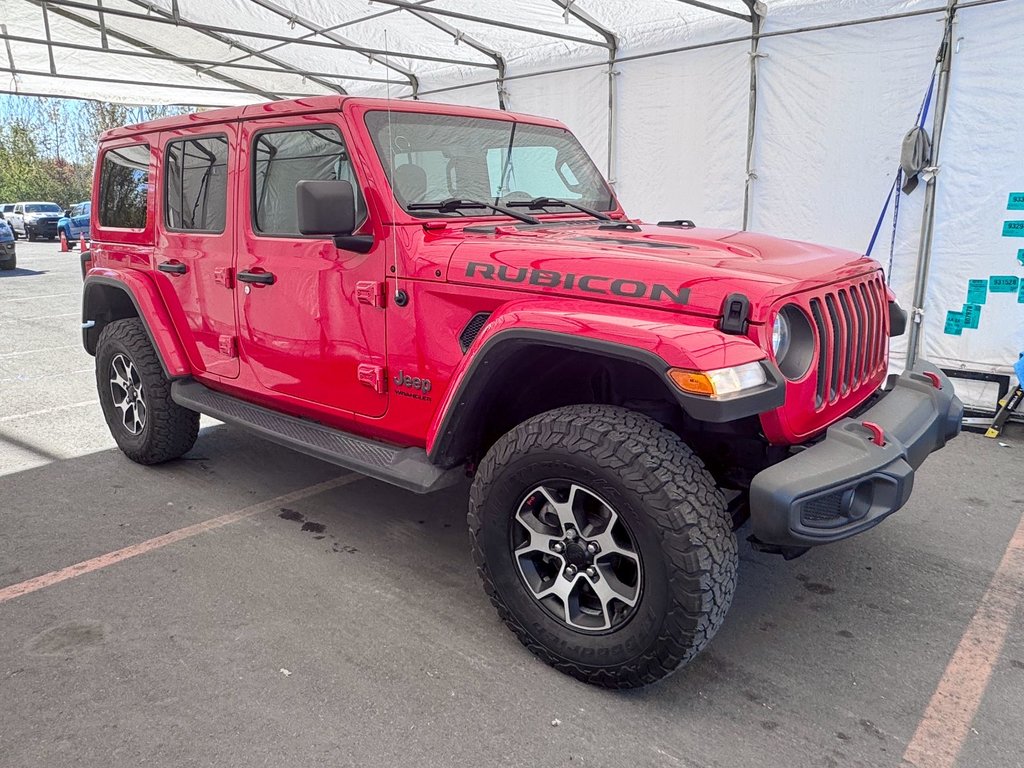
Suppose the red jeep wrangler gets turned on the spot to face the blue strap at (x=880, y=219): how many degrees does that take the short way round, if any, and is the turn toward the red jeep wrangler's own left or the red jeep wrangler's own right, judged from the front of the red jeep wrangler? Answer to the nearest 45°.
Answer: approximately 90° to the red jeep wrangler's own left

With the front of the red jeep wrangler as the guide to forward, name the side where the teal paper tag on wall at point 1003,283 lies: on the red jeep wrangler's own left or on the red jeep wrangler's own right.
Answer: on the red jeep wrangler's own left

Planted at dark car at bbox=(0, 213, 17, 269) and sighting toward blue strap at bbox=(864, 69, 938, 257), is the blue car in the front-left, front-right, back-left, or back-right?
back-left

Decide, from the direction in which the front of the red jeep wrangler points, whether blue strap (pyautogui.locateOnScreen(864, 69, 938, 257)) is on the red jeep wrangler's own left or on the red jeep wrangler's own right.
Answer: on the red jeep wrangler's own left

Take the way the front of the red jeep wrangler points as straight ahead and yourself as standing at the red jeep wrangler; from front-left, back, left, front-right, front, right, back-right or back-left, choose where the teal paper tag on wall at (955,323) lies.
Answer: left

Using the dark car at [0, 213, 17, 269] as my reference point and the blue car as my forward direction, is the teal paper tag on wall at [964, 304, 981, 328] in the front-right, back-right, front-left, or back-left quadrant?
back-right

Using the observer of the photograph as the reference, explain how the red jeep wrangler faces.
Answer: facing the viewer and to the right of the viewer

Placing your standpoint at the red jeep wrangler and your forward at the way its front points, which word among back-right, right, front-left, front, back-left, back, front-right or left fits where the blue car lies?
back

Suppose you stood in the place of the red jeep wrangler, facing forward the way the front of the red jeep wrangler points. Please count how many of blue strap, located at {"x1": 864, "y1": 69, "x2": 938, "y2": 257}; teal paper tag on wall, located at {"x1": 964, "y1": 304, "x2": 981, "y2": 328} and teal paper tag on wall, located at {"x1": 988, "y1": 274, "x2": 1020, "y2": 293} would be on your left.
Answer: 3

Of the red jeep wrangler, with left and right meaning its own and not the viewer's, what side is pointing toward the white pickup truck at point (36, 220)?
back

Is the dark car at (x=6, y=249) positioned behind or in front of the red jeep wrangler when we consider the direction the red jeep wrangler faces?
behind

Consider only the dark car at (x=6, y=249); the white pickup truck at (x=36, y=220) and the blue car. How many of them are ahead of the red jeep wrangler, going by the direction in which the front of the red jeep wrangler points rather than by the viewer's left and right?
0
